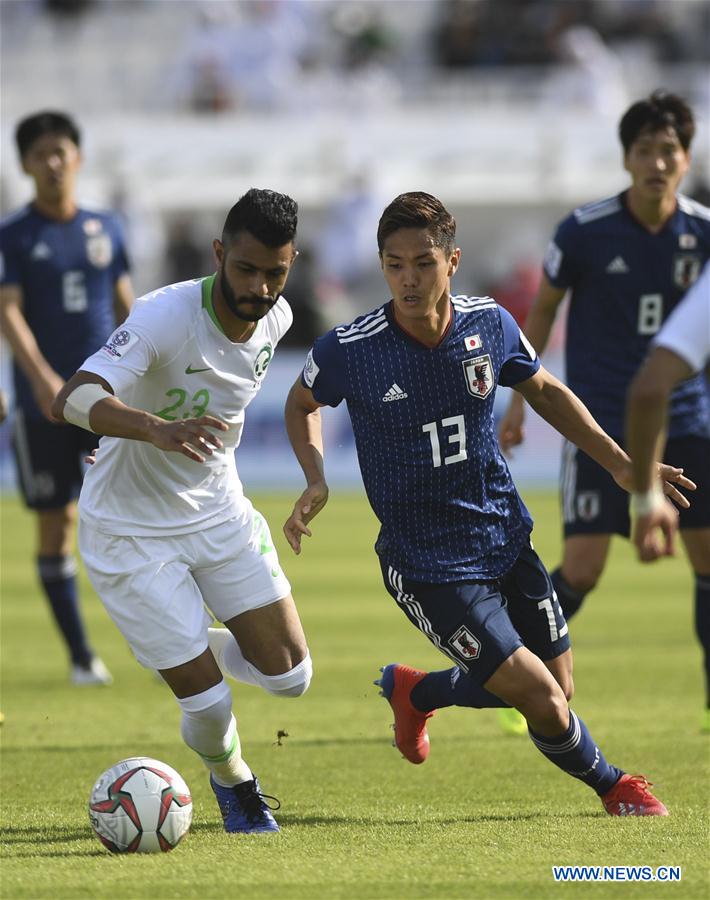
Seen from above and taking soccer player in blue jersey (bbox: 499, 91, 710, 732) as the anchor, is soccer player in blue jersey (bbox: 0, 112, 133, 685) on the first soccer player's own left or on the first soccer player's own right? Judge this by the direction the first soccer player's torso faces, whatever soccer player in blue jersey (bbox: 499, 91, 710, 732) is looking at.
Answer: on the first soccer player's own right

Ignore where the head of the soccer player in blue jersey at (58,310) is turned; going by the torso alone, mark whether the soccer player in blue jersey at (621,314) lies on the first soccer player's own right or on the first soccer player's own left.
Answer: on the first soccer player's own left

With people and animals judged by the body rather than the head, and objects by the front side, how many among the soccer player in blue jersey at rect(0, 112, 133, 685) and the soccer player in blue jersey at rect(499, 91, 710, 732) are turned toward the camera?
2

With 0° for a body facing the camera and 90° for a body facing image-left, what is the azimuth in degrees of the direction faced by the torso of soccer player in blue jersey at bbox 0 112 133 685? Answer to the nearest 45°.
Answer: approximately 0°

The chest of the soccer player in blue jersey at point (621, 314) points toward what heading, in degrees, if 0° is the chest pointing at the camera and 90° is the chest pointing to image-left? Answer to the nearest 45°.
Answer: approximately 0°

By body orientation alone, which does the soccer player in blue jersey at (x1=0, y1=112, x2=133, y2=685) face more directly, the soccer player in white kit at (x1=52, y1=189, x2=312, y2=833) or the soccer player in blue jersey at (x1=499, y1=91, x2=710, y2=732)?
the soccer player in white kit

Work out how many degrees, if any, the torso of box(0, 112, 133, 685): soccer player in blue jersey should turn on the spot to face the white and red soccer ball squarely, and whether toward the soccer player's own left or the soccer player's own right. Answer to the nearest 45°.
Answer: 0° — they already face it

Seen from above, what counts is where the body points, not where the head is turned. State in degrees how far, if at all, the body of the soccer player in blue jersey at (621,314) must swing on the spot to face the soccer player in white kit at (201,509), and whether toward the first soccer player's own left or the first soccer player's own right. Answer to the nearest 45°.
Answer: approximately 45° to the first soccer player's own right

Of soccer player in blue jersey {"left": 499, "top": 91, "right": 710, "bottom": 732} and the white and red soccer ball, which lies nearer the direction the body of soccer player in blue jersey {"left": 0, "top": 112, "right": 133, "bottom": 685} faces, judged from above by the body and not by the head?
the white and red soccer ball

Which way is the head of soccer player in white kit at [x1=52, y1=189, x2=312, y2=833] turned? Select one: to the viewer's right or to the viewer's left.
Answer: to the viewer's right
